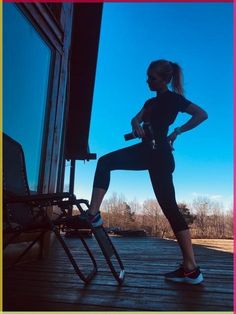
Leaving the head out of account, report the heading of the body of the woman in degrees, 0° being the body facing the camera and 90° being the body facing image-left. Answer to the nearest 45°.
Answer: approximately 90°

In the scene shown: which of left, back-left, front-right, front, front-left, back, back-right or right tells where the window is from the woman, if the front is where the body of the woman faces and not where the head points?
front-right

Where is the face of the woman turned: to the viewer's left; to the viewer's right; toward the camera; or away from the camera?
to the viewer's left
